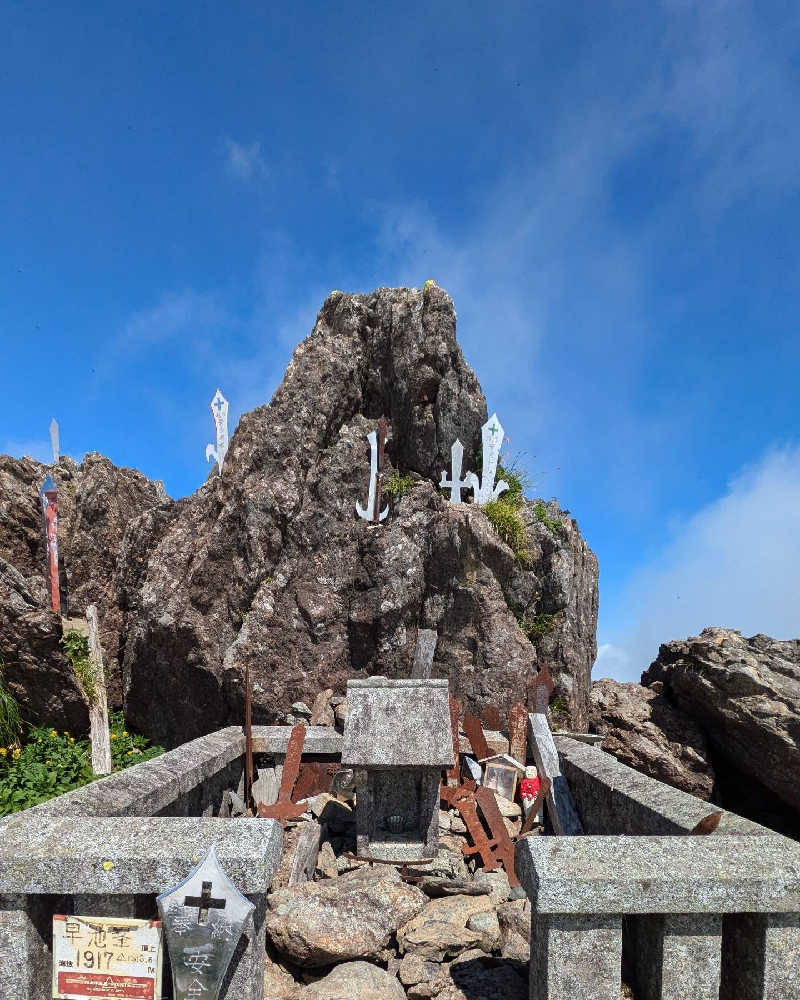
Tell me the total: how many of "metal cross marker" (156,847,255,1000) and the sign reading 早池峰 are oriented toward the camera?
2

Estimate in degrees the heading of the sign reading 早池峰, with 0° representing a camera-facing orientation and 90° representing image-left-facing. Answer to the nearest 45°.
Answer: approximately 0°

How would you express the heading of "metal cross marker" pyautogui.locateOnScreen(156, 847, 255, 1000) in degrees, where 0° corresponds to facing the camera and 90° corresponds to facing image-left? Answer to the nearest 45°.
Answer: approximately 0°

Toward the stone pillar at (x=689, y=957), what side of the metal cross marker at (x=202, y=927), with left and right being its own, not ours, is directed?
left
